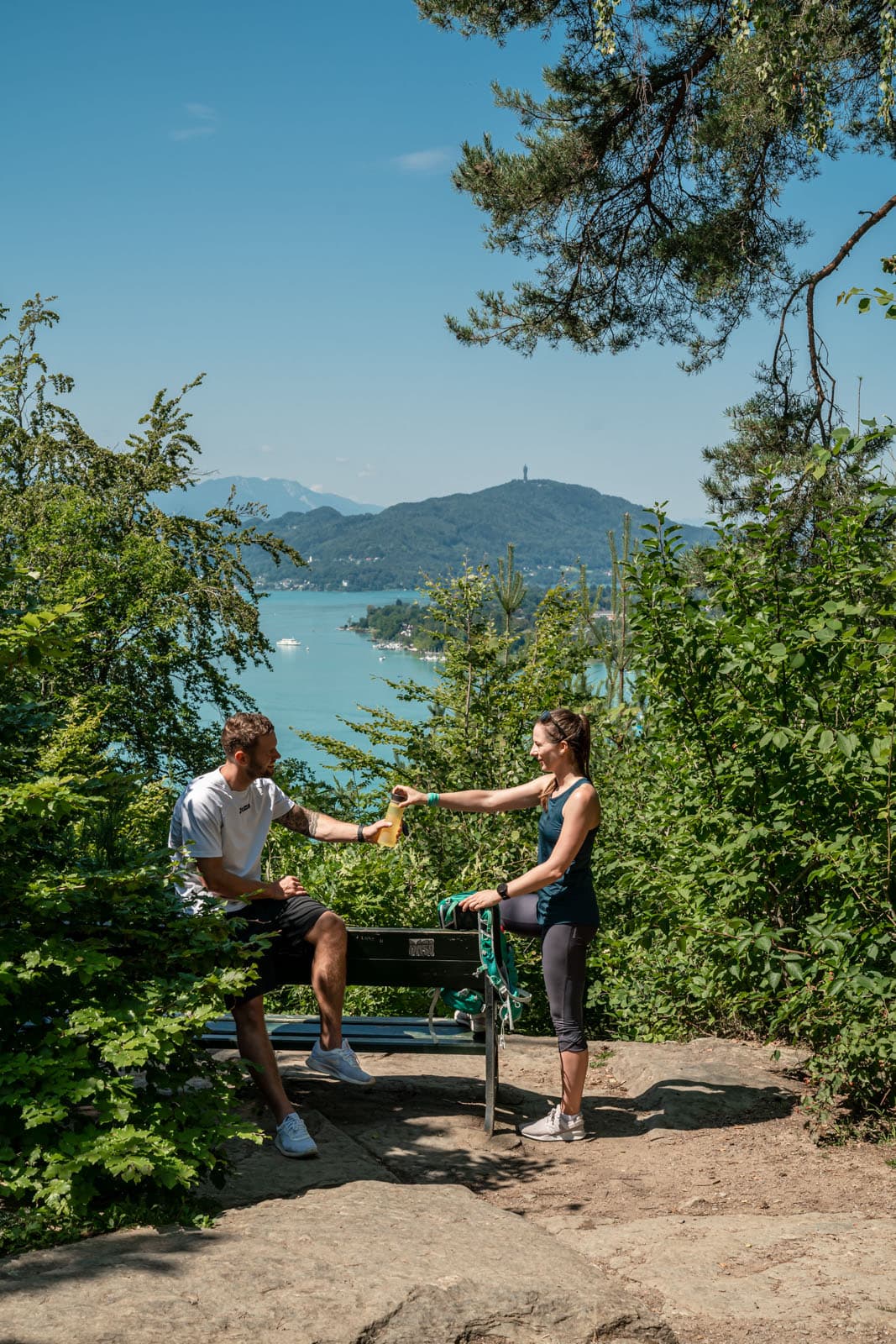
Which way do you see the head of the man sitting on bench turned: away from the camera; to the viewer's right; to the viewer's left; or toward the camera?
to the viewer's right

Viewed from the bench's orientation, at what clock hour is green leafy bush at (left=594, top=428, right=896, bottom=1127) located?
The green leafy bush is roughly at 9 o'clock from the bench.

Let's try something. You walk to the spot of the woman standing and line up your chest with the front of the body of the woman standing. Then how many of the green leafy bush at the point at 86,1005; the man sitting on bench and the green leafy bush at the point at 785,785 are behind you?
1

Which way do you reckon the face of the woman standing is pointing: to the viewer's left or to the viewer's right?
to the viewer's left

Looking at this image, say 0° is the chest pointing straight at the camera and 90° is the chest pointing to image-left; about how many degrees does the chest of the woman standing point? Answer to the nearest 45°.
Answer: approximately 90°
